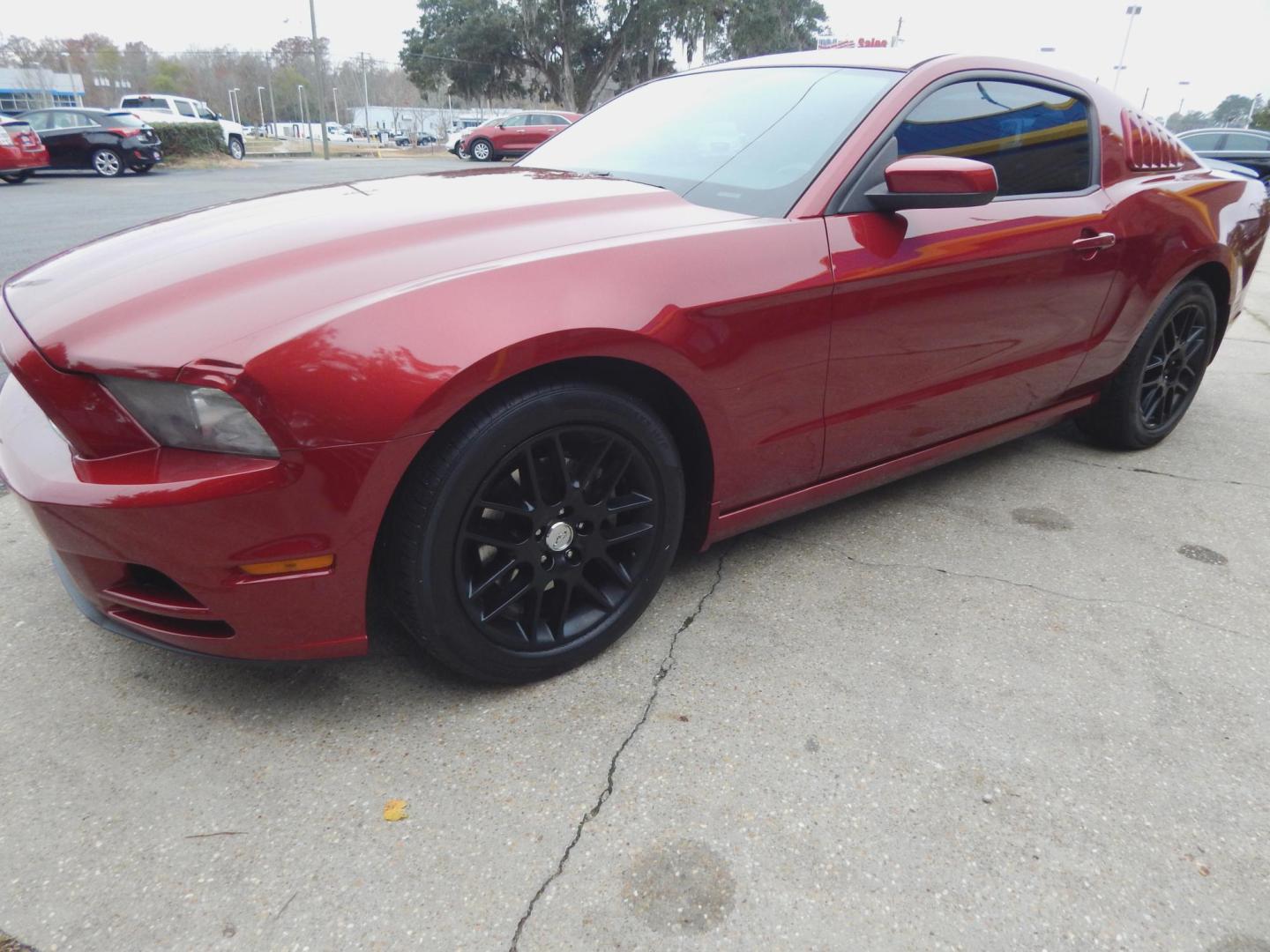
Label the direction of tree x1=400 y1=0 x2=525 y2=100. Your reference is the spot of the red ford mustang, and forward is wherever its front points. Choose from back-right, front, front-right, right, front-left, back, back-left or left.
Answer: back-right

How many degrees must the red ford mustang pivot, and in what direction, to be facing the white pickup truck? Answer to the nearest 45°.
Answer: approximately 90° to its right

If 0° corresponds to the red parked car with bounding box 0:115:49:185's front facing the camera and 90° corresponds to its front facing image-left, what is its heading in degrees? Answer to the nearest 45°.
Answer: approximately 135°

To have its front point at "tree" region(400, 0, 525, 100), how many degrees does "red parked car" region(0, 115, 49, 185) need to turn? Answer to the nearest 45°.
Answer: approximately 90° to its right

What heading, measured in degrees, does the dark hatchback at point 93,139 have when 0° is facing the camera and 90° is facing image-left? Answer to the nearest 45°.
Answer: approximately 135°

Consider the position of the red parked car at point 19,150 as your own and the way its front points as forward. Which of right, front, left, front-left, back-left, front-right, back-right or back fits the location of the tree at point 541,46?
right

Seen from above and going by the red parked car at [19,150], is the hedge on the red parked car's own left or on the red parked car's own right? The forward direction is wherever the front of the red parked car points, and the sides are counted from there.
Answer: on the red parked car's own right

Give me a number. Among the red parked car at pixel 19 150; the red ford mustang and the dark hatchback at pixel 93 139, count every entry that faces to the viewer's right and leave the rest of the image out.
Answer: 0

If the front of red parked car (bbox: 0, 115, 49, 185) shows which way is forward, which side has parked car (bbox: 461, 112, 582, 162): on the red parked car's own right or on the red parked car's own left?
on the red parked car's own right
